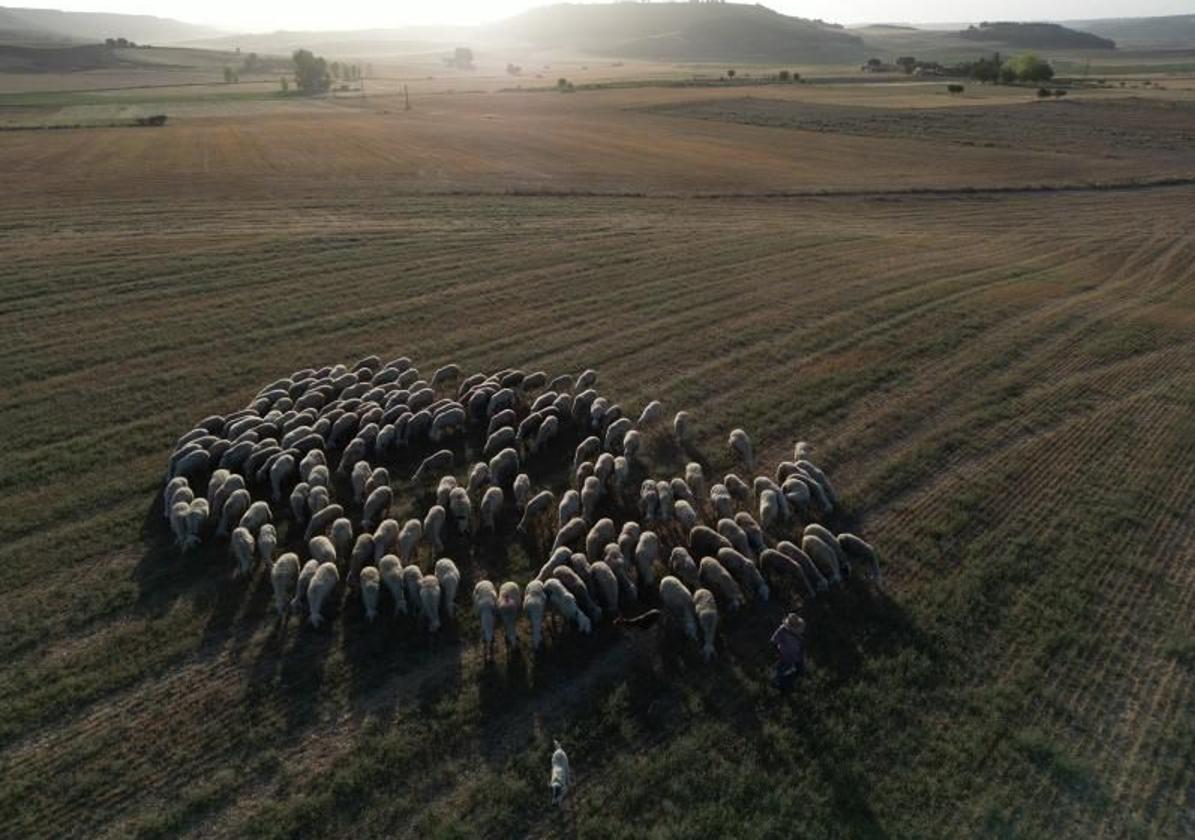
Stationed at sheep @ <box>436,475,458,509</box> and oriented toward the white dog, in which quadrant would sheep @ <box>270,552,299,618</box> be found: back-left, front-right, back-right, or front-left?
front-right

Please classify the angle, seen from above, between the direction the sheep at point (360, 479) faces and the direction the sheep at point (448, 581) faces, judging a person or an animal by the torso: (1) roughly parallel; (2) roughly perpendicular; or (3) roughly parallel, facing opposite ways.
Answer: roughly parallel

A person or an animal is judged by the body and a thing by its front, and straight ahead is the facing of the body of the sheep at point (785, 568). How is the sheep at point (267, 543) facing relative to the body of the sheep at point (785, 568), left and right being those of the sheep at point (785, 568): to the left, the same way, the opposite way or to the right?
the same way

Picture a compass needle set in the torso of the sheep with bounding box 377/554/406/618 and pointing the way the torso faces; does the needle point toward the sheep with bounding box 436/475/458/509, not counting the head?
no

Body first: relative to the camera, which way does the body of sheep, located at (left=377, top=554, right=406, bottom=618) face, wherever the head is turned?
toward the camera

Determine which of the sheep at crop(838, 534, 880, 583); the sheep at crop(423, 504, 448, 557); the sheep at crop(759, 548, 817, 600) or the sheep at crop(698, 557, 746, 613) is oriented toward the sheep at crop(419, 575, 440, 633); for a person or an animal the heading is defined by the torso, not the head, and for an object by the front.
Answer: the sheep at crop(423, 504, 448, 557)

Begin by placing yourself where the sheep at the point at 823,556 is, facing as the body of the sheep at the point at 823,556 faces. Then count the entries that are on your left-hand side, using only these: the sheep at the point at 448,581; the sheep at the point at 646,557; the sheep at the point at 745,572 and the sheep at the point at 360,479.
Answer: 0

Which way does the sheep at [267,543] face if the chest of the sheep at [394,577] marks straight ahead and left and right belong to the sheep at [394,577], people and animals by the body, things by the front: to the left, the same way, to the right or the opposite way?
the same way

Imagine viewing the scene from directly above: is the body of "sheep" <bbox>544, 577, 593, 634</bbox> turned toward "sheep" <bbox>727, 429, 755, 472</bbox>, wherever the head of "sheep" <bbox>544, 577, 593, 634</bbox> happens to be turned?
no

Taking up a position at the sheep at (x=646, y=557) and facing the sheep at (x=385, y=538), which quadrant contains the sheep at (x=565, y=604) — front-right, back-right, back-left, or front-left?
front-left

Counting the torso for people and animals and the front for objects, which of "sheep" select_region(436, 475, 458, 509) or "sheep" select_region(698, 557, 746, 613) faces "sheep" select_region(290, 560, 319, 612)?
"sheep" select_region(436, 475, 458, 509)

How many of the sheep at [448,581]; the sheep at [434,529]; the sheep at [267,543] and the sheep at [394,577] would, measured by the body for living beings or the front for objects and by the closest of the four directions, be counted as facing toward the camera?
4
